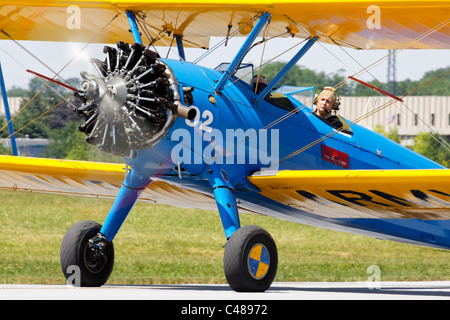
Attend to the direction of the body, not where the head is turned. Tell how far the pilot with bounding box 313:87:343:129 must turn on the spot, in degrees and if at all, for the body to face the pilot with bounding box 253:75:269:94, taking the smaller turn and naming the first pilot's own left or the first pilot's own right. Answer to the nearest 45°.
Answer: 0° — they already face them

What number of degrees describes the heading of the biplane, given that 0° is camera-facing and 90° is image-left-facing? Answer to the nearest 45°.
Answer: approximately 45°
